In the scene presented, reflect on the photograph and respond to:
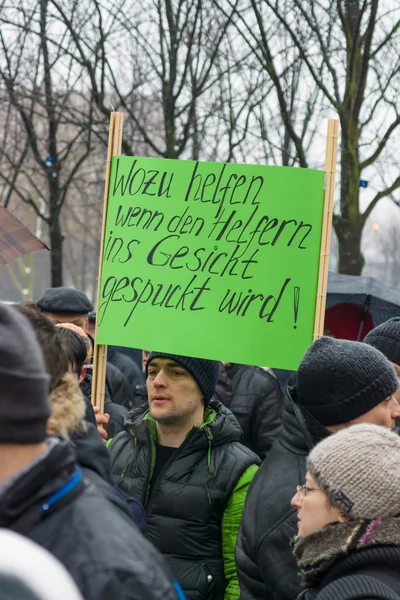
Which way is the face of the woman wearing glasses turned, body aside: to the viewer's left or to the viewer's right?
to the viewer's left

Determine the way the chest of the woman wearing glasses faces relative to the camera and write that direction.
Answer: to the viewer's left

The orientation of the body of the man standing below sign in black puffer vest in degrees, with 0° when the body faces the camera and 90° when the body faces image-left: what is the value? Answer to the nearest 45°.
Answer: approximately 45°

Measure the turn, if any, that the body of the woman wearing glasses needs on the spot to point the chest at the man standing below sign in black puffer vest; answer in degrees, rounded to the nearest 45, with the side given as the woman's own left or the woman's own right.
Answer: approximately 45° to the woman's own right

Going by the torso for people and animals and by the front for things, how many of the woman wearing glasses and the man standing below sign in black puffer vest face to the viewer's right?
0

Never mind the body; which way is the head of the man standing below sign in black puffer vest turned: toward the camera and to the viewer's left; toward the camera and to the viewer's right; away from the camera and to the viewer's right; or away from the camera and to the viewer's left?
toward the camera and to the viewer's left

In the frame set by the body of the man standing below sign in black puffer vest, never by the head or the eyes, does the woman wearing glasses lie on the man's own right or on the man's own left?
on the man's own left

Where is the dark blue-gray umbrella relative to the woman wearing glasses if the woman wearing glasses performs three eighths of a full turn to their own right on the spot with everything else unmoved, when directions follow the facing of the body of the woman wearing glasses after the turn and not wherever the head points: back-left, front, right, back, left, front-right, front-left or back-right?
front-left
